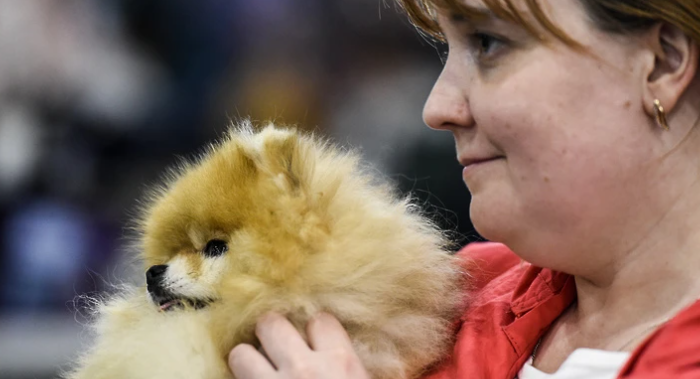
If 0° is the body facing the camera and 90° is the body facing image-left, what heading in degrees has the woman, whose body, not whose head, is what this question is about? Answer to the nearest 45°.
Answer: approximately 45°

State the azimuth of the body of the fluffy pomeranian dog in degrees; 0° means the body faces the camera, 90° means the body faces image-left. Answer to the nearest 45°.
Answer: approximately 90°
